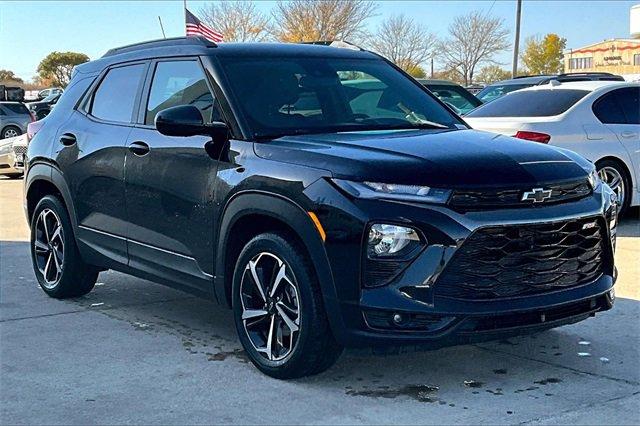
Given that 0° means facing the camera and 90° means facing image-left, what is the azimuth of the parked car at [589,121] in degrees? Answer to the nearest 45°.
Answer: approximately 225°

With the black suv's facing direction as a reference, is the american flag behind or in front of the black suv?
behind

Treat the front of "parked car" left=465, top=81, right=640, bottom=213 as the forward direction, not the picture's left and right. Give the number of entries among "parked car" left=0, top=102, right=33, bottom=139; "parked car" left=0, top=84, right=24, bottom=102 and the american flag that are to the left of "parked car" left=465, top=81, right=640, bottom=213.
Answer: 3

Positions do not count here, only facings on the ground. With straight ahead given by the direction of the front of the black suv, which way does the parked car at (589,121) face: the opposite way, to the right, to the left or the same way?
to the left

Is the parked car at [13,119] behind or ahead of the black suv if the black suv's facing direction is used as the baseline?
behind

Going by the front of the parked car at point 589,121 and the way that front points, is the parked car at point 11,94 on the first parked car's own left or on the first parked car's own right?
on the first parked car's own left

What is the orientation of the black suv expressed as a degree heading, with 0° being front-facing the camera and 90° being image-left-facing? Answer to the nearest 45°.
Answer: approximately 315°

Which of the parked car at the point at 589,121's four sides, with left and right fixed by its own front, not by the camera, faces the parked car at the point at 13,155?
left

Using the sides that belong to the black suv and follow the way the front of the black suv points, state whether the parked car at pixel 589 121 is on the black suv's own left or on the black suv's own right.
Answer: on the black suv's own left

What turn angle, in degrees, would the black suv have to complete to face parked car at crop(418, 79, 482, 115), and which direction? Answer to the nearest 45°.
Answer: approximately 135° to its left

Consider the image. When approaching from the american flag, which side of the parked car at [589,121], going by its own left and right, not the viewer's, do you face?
left
